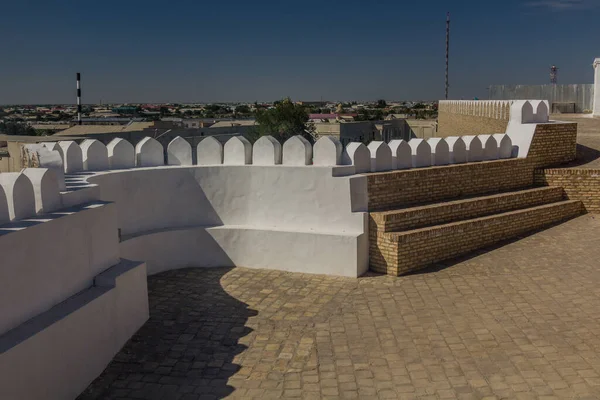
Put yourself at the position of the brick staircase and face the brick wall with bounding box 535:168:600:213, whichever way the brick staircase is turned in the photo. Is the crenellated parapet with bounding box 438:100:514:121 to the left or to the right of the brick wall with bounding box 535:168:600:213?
left

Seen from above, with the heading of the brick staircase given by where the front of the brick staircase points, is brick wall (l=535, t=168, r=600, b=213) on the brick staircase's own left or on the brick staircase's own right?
on the brick staircase's own left

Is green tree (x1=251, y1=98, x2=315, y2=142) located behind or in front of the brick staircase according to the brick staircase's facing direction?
behind

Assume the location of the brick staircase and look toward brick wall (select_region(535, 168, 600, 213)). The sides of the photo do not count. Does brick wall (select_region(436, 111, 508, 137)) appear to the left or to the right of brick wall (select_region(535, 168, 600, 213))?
left
